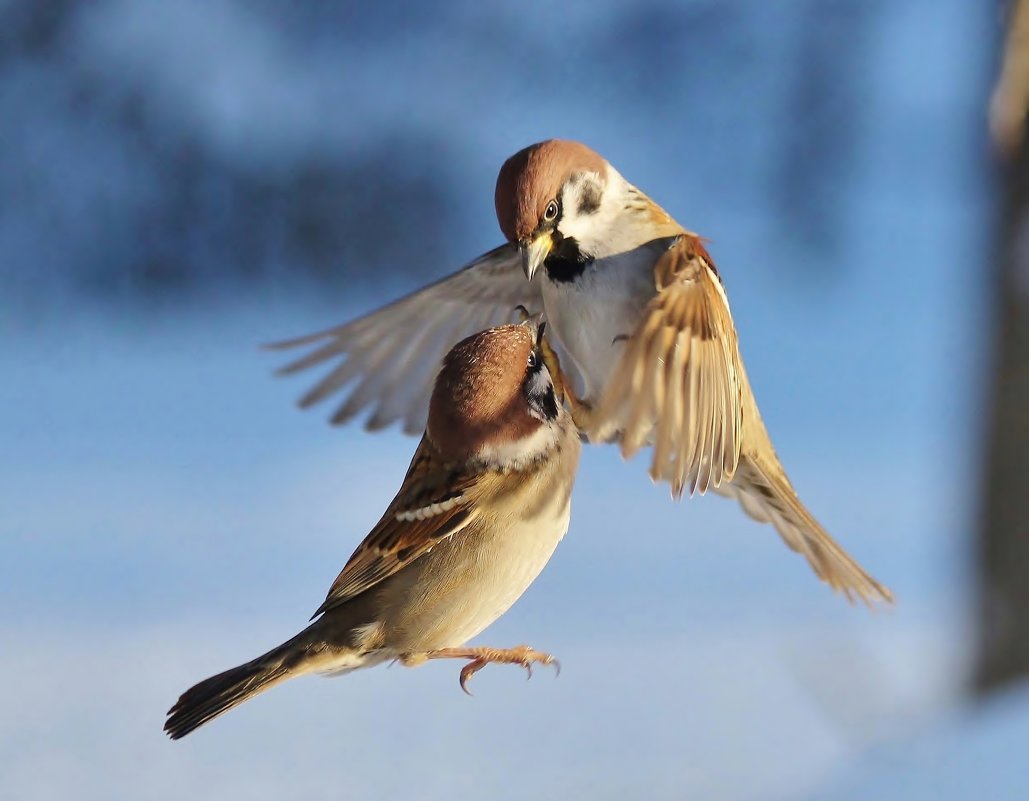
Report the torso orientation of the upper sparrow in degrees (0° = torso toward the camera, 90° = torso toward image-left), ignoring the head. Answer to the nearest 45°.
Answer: approximately 45°

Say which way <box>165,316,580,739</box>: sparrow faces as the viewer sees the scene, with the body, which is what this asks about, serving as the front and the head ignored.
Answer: to the viewer's right
